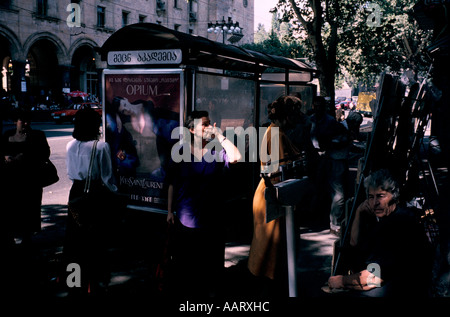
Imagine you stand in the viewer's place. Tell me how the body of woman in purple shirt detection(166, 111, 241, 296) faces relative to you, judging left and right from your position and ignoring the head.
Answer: facing the viewer

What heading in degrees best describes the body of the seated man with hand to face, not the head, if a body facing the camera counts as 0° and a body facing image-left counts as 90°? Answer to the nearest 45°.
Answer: approximately 45°

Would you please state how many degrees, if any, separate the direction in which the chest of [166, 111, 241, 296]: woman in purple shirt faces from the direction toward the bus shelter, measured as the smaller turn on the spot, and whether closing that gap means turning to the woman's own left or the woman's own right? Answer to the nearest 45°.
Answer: approximately 180°

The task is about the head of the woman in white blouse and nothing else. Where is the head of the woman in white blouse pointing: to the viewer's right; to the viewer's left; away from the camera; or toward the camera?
away from the camera

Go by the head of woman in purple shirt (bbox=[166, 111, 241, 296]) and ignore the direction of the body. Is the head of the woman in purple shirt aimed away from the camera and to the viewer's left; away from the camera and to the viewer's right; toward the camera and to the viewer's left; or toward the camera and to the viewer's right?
toward the camera and to the viewer's right

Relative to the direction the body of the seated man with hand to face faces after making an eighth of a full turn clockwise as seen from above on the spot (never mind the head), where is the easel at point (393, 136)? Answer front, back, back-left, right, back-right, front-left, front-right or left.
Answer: right

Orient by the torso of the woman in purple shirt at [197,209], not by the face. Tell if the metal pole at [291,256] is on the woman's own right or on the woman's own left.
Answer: on the woman's own left

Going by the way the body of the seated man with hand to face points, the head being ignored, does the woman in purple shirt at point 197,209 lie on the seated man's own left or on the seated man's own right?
on the seated man's own right

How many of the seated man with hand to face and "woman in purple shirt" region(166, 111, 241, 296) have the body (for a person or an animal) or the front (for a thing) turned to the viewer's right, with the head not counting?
0

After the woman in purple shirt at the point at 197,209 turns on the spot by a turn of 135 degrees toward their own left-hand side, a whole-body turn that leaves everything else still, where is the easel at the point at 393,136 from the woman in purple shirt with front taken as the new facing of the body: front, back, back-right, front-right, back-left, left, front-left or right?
front-right

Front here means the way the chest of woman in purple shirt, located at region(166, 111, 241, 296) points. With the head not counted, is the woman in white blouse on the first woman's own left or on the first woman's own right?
on the first woman's own right

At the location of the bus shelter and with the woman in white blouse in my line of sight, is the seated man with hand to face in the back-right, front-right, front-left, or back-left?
front-left
